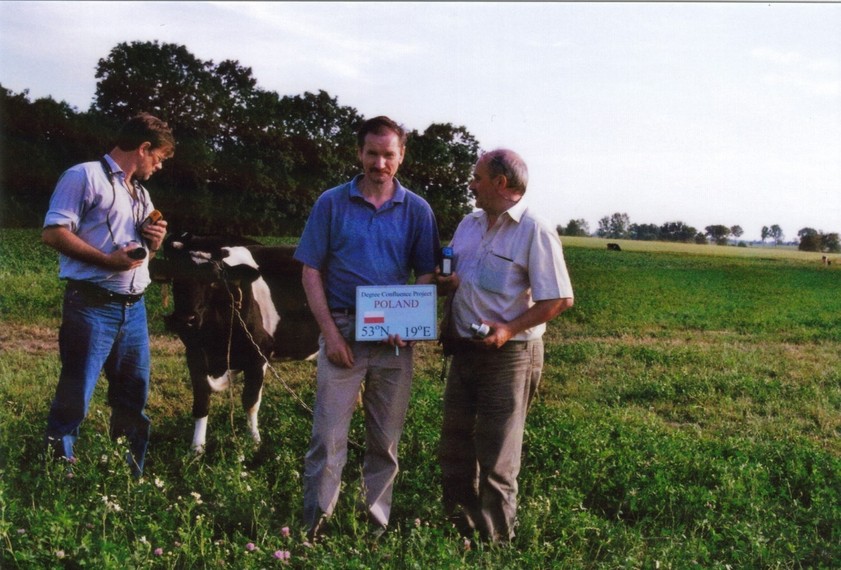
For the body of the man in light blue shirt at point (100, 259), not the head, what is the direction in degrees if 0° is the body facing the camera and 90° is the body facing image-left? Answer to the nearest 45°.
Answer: approximately 315°

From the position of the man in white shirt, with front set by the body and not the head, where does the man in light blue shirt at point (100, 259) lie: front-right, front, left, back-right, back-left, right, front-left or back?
front-right

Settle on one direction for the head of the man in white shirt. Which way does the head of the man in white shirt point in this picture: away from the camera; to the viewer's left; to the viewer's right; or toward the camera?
to the viewer's left

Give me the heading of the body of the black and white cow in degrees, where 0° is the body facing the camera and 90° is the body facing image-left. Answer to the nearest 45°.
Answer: approximately 45°

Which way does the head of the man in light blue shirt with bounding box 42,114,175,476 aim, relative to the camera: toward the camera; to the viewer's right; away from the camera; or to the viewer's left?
to the viewer's right

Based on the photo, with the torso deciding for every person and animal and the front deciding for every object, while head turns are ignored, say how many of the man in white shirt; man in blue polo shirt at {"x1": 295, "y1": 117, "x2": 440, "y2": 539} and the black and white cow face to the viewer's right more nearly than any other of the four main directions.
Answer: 0

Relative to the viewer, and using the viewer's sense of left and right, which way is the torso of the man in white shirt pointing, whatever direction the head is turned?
facing the viewer and to the left of the viewer

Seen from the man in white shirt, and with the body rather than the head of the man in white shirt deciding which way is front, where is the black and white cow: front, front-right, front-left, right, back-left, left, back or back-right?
right

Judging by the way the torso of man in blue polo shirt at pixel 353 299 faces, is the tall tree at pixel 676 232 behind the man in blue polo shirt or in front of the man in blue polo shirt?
behind

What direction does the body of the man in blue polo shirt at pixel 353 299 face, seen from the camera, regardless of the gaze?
toward the camera
